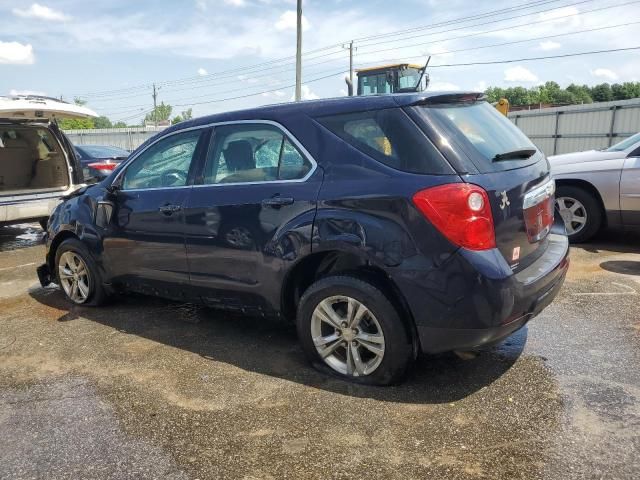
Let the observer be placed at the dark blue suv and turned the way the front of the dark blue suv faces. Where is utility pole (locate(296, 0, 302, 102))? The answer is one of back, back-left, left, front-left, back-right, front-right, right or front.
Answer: front-right

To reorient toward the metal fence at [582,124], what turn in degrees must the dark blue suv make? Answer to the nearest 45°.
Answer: approximately 90° to its right

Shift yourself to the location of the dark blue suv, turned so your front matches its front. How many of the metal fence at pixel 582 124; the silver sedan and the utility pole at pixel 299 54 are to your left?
0

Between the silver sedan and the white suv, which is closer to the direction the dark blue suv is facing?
the white suv

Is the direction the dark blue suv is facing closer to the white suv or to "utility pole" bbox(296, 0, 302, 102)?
the white suv

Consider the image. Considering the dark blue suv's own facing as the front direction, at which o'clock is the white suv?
The white suv is roughly at 12 o'clock from the dark blue suv.

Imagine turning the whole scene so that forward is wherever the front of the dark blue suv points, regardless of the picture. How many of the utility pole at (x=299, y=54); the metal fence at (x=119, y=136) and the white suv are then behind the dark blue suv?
0

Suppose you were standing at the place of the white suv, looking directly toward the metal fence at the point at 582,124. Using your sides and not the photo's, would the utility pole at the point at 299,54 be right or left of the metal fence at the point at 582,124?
left

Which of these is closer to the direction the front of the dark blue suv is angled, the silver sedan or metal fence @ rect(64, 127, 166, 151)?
the metal fence

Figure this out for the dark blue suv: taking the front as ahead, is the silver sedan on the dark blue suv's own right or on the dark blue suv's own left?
on the dark blue suv's own right

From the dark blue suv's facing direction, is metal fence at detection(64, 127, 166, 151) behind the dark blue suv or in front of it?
in front

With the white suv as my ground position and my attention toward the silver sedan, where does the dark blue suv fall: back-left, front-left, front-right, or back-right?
front-right

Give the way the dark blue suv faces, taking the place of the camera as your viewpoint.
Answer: facing away from the viewer and to the left of the viewer

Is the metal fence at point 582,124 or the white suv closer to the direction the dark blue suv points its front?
the white suv
